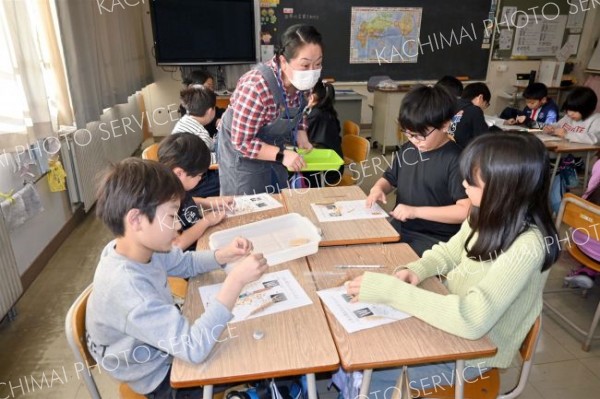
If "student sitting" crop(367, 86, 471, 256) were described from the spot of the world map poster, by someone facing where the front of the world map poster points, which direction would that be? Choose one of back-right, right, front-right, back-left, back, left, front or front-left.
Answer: front

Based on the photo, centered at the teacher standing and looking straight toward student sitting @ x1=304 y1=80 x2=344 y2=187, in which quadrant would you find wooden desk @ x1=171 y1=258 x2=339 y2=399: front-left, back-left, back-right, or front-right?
back-right

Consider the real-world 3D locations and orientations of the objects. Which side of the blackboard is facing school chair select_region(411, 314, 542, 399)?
front

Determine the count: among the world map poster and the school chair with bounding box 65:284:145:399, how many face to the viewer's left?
0

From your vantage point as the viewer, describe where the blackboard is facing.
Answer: facing the viewer

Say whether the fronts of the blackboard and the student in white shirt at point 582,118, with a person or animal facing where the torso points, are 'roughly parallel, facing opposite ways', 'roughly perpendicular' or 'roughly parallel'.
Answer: roughly perpendicular

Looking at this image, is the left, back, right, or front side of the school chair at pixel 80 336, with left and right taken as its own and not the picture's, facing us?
right

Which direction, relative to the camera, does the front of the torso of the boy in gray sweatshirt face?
to the viewer's right

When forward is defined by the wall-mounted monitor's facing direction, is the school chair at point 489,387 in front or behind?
in front

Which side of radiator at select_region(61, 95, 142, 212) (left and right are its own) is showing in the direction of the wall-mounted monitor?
left

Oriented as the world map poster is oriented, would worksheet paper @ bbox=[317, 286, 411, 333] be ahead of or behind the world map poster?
ahead

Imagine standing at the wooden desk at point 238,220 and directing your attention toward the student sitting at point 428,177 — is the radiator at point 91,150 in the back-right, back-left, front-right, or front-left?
back-left

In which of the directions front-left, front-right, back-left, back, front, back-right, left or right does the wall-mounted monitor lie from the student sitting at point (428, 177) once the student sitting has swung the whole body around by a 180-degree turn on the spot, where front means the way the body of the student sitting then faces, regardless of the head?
left
